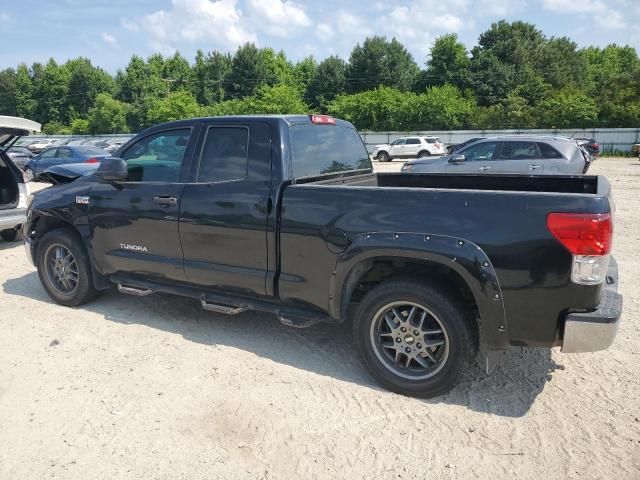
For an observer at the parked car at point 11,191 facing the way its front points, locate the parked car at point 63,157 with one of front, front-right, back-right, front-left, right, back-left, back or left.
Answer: front-right

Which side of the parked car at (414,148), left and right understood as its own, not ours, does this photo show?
left

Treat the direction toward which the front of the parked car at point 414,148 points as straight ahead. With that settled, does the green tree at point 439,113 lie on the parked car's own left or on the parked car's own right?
on the parked car's own right

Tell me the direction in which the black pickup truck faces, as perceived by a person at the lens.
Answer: facing away from the viewer and to the left of the viewer

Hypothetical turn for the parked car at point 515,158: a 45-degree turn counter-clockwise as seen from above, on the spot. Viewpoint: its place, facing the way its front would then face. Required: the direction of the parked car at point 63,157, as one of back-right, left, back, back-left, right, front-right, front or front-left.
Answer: front-right

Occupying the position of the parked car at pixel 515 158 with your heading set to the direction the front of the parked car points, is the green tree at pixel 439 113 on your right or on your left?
on your right

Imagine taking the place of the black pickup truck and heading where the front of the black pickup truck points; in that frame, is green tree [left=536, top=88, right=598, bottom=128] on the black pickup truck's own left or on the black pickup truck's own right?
on the black pickup truck's own right

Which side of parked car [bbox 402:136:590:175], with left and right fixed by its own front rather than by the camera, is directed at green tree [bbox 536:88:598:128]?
right

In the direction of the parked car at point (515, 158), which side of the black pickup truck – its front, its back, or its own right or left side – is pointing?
right

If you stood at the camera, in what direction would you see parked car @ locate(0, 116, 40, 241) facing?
facing away from the viewer and to the left of the viewer

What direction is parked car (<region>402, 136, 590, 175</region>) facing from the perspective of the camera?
to the viewer's left

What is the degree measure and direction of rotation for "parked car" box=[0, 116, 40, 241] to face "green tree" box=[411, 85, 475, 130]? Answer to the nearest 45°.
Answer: approximately 90° to its right

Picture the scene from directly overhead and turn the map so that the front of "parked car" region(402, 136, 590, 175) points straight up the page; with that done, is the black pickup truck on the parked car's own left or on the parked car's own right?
on the parked car's own left

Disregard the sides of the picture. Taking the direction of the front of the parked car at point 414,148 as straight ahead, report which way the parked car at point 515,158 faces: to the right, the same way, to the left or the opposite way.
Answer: the same way

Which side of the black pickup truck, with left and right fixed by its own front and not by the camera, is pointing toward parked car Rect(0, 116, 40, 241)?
front

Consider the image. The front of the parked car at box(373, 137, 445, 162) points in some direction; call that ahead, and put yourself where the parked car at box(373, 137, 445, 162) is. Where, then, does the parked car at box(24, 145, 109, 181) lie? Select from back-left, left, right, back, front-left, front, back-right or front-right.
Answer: front-left

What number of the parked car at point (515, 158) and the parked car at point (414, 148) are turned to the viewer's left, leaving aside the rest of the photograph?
2

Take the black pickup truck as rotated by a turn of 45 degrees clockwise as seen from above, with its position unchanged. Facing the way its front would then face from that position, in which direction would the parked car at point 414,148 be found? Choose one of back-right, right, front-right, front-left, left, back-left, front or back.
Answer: front

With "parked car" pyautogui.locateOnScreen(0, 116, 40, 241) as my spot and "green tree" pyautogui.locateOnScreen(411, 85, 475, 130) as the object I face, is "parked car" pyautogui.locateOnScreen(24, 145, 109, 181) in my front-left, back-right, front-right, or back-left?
front-left

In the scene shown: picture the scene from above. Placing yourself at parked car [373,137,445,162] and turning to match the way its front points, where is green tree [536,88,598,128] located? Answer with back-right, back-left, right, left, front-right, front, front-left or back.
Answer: back-right
